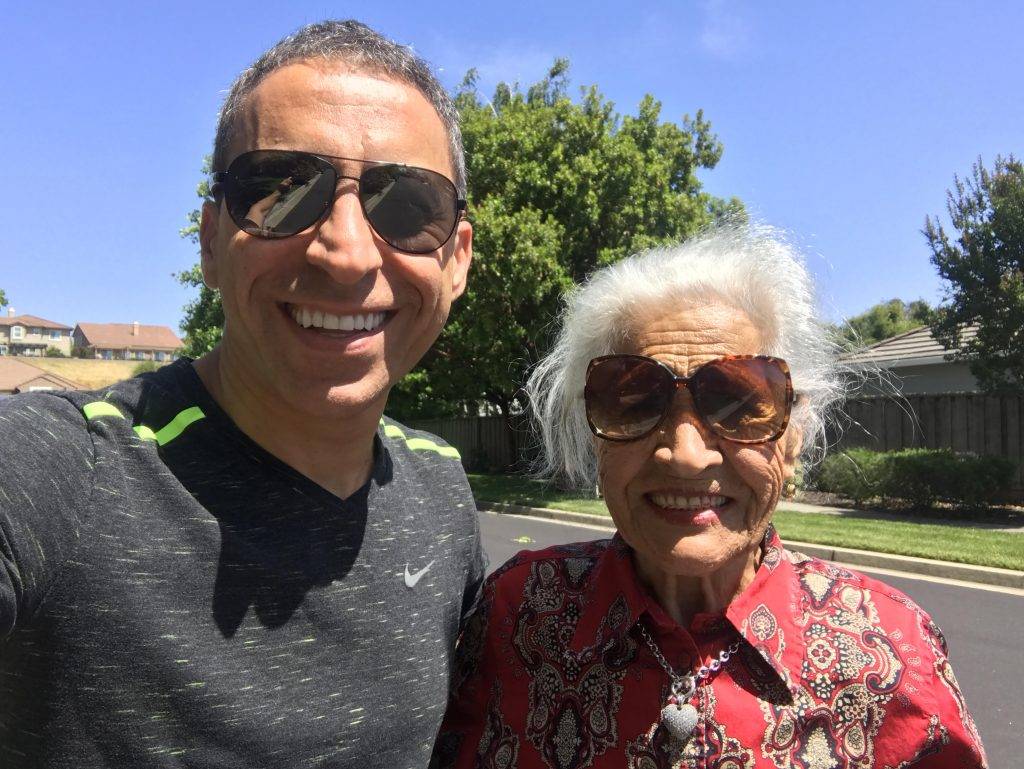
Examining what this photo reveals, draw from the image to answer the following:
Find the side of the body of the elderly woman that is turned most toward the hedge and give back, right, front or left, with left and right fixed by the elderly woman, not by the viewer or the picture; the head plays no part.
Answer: back

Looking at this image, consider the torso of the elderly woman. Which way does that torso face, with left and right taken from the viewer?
facing the viewer

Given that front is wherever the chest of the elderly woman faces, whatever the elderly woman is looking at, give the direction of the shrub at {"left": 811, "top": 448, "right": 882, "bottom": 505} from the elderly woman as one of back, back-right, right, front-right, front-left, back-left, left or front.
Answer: back

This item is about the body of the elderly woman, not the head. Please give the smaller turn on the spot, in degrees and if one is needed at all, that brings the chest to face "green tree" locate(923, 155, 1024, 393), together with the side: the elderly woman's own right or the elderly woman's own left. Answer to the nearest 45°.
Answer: approximately 180°

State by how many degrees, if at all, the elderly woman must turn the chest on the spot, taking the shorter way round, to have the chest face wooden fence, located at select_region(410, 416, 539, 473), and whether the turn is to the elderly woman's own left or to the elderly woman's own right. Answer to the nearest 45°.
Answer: approximately 180°

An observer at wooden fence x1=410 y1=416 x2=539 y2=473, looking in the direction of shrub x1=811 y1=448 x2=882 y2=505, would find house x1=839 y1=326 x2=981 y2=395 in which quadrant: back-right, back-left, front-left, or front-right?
front-left

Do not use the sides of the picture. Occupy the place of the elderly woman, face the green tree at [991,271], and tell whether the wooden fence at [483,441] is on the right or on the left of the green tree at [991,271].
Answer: left

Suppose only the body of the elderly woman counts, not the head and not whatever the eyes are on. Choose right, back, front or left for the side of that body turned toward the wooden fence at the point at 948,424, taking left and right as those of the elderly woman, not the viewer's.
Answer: back
